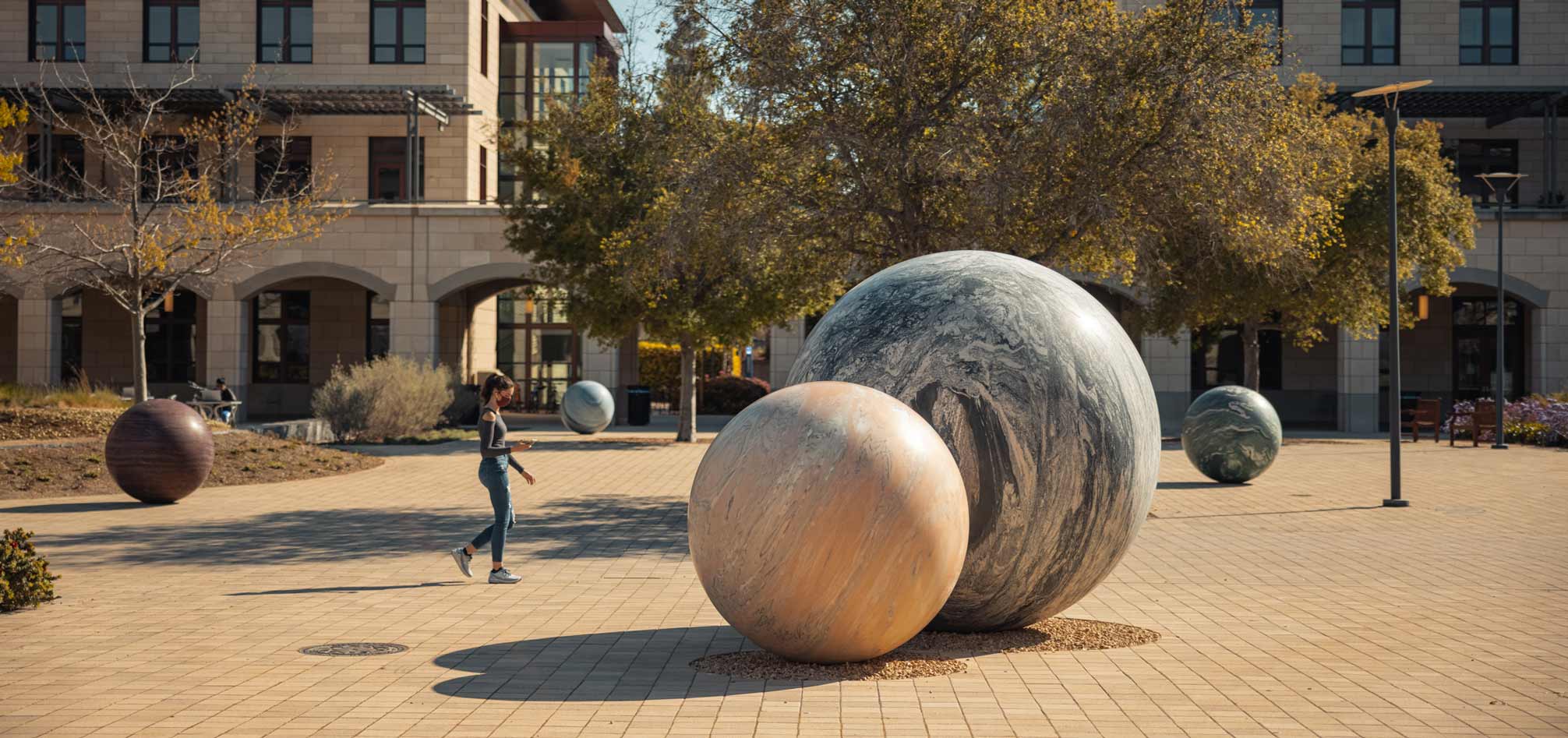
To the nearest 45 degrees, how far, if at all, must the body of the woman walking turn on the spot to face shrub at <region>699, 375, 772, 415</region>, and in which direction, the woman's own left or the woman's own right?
approximately 90° to the woman's own left

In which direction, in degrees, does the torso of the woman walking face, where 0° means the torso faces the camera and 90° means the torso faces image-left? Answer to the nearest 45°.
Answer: approximately 270°

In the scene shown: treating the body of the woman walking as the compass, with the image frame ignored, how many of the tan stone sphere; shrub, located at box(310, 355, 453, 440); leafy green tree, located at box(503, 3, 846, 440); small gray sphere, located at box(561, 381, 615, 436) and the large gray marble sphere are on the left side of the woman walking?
3

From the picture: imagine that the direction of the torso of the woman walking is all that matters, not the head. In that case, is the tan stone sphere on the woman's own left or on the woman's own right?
on the woman's own right

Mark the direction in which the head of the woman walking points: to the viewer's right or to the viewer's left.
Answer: to the viewer's right

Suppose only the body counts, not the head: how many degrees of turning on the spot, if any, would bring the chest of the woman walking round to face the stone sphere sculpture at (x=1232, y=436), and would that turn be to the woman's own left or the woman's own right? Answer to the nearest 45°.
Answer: approximately 45° to the woman's own left

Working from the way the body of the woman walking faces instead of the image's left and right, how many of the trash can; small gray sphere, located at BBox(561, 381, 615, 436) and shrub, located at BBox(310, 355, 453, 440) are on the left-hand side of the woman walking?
3

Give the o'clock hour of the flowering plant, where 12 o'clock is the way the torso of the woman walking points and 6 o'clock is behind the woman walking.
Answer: The flowering plant is roughly at 11 o'clock from the woman walking.

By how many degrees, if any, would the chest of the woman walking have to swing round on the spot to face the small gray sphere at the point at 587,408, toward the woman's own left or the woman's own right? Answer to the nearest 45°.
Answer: approximately 90° to the woman's own left

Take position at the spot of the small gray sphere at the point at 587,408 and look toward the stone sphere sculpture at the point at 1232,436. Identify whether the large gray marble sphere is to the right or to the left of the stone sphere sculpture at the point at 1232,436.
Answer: right

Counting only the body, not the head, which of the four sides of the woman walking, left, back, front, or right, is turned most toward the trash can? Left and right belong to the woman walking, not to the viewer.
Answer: left

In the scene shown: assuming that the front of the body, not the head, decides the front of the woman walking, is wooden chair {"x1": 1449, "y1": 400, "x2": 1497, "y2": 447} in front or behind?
in front

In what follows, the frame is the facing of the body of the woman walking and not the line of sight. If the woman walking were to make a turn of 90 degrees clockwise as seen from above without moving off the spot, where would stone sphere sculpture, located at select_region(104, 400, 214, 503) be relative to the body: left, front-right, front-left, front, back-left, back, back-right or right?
back-right

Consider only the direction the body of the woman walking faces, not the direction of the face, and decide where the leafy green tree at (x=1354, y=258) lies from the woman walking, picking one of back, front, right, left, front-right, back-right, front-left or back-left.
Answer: front-left

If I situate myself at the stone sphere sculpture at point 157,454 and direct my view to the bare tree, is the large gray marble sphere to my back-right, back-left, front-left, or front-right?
back-right

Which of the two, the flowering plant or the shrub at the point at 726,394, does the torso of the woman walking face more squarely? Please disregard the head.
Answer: the flowering plant

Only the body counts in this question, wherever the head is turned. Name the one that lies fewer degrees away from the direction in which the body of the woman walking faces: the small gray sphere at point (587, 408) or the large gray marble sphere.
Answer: the large gray marble sphere
